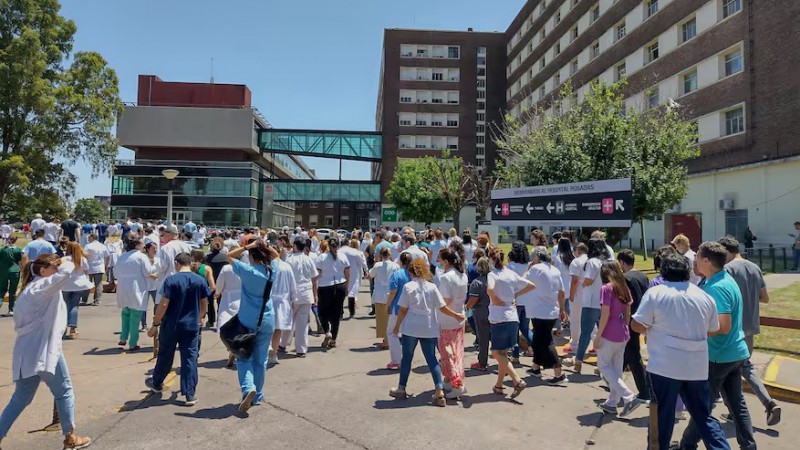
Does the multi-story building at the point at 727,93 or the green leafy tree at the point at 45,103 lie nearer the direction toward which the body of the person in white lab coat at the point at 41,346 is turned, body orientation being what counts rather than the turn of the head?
the multi-story building

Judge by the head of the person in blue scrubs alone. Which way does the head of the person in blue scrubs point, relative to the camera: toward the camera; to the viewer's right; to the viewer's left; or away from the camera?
away from the camera

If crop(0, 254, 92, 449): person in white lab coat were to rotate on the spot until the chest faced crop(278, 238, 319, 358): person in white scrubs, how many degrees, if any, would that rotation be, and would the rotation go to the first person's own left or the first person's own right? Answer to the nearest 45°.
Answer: approximately 45° to the first person's own left

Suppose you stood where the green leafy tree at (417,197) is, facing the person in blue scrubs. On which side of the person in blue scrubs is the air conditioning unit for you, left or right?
left

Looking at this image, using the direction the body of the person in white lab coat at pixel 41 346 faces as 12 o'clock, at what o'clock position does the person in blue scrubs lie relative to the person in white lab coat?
The person in blue scrubs is roughly at 12 o'clock from the person in white lab coat.

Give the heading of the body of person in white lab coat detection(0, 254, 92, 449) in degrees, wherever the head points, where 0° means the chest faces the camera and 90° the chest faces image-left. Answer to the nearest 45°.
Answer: approximately 270°

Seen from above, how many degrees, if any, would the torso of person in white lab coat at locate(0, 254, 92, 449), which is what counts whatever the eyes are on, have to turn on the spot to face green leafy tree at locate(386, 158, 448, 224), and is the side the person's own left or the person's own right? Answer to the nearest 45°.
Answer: approximately 45° to the person's own left

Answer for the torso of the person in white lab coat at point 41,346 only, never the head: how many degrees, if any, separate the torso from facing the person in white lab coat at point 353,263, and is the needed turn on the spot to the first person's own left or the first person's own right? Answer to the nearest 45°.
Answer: approximately 45° to the first person's own left
